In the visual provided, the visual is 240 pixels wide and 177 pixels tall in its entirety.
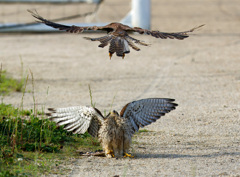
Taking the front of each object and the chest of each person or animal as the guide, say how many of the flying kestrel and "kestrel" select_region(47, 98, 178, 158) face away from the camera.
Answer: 1

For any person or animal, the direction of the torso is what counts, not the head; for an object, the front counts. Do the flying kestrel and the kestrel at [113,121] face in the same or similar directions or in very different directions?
very different directions
